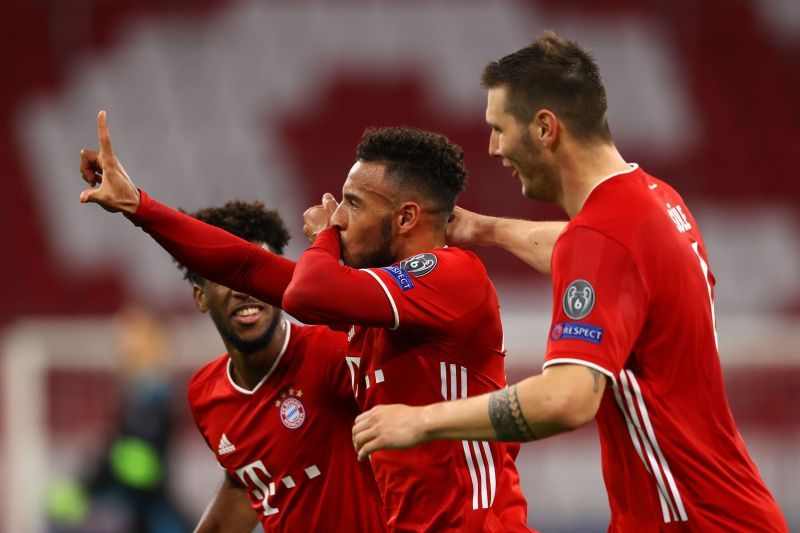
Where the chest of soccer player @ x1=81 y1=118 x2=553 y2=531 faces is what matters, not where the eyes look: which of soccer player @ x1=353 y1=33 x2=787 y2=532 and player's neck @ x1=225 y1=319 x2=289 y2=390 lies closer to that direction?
the player's neck

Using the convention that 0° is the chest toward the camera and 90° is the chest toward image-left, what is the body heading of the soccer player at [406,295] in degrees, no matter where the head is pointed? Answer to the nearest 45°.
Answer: approximately 90°

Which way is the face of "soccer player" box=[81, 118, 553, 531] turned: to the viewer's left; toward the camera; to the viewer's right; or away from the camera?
to the viewer's left

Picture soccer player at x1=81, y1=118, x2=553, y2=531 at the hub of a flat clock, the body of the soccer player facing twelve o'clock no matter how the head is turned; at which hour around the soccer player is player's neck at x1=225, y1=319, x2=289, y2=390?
The player's neck is roughly at 2 o'clock from the soccer player.

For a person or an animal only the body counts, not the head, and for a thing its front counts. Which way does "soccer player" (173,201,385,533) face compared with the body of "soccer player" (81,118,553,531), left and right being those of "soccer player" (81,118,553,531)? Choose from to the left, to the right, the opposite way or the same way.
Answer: to the left

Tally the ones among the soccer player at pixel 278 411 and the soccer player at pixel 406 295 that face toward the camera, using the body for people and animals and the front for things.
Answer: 1

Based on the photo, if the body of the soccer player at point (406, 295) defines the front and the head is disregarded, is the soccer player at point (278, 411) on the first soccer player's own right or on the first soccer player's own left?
on the first soccer player's own right
